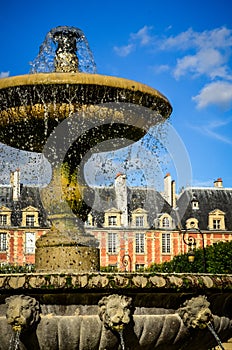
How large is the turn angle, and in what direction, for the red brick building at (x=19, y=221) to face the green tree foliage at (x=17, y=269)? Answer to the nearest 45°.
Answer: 0° — it already faces it

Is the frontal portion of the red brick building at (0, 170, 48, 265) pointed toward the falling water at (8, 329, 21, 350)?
yes

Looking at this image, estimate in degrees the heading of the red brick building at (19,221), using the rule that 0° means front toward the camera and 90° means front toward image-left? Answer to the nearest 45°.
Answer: approximately 0°

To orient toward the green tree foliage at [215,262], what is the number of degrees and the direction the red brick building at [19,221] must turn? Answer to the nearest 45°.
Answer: approximately 45° to its left

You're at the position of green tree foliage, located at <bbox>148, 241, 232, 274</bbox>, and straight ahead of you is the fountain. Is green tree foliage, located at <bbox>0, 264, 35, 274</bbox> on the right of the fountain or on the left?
right

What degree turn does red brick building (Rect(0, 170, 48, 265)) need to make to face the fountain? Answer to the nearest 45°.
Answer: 0° — it already faces it
